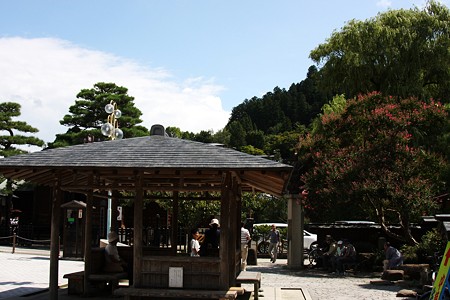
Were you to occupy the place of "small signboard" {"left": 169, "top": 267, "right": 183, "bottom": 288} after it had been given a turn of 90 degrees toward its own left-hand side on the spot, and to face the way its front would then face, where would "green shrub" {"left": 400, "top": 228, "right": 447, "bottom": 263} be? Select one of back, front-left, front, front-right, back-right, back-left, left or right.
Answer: front-left

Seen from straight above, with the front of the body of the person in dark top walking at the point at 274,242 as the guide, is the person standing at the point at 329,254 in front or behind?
in front

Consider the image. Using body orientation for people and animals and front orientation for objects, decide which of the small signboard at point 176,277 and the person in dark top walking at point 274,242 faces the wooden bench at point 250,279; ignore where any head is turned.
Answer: the person in dark top walking

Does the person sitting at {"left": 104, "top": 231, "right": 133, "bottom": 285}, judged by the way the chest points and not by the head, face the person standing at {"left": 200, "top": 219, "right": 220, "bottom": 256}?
yes

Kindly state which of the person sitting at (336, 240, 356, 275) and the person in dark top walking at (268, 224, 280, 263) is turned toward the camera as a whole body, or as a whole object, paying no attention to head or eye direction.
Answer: the person in dark top walking

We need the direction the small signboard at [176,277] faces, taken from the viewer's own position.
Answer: facing the viewer

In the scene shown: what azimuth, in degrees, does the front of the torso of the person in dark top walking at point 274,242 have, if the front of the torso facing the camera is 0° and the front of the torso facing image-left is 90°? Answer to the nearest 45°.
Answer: approximately 0°

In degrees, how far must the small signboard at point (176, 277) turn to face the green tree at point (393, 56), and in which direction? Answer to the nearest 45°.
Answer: approximately 135° to its left

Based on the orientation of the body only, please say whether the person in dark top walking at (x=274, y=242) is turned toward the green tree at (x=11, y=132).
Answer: no

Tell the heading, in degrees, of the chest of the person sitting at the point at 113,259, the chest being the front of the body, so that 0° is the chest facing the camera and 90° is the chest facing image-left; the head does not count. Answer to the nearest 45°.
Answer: approximately 270°
